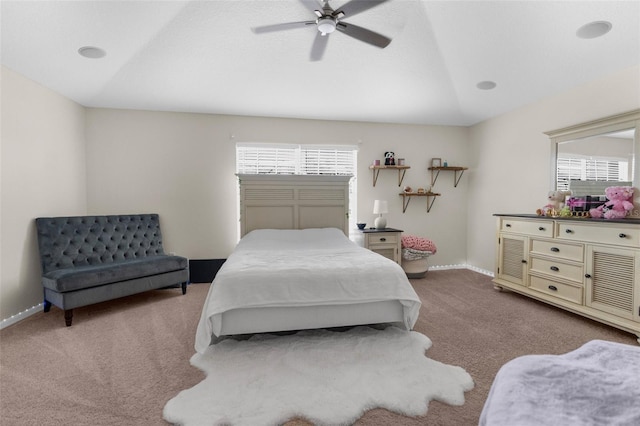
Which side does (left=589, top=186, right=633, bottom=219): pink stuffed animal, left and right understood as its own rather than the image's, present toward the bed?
front

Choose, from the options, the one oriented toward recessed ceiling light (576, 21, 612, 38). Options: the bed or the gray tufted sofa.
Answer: the gray tufted sofa

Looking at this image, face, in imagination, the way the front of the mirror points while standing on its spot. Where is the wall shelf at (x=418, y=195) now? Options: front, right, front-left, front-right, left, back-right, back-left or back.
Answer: front-right

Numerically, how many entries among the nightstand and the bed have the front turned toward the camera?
2

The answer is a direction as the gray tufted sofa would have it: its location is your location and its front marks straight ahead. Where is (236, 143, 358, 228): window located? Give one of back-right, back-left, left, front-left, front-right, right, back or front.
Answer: front-left

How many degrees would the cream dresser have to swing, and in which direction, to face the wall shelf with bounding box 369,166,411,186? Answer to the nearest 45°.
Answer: approximately 45° to its right

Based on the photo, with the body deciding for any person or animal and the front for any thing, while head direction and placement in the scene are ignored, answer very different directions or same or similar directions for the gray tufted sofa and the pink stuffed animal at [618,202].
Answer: very different directions

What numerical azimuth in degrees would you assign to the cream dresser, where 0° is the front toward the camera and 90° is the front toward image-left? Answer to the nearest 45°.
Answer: approximately 45°
